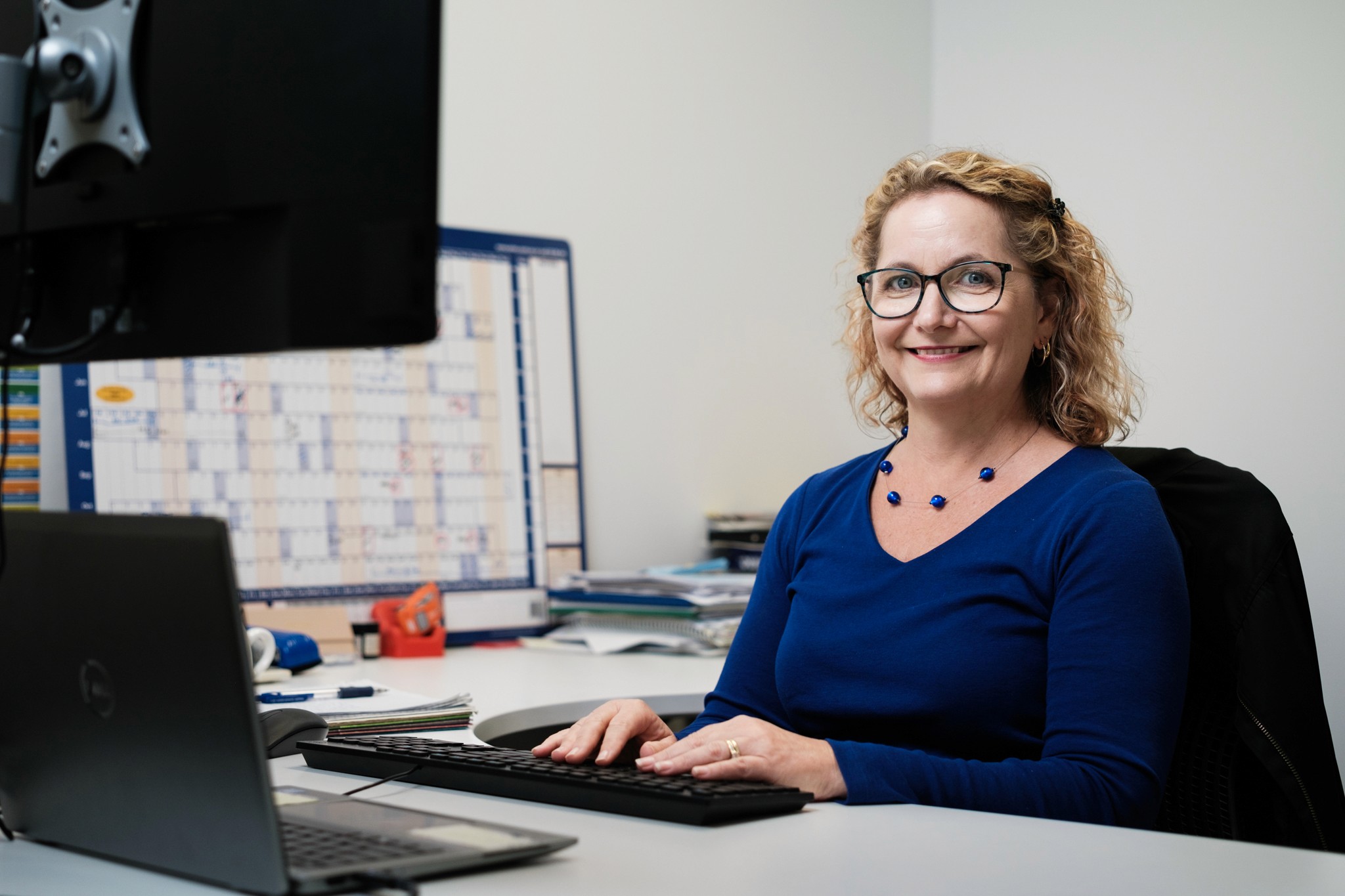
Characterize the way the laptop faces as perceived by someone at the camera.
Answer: facing away from the viewer and to the right of the viewer

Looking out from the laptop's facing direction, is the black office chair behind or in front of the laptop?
in front

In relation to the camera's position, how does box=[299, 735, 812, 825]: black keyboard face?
facing away from the viewer and to the right of the viewer

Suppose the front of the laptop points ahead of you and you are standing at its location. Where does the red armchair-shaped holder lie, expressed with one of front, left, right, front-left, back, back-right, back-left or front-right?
front-left

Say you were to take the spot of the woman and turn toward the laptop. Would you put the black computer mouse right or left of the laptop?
right

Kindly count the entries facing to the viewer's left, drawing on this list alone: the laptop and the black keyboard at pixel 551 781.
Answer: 0

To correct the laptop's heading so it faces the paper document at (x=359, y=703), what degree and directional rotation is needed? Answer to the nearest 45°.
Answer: approximately 45° to its left

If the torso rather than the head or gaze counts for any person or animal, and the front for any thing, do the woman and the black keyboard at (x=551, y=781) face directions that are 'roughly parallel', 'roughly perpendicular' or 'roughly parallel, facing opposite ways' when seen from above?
roughly parallel, facing opposite ways

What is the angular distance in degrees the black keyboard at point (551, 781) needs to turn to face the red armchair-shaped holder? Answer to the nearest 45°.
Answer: approximately 45° to its left

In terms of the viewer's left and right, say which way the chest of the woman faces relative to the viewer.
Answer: facing the viewer and to the left of the viewer
